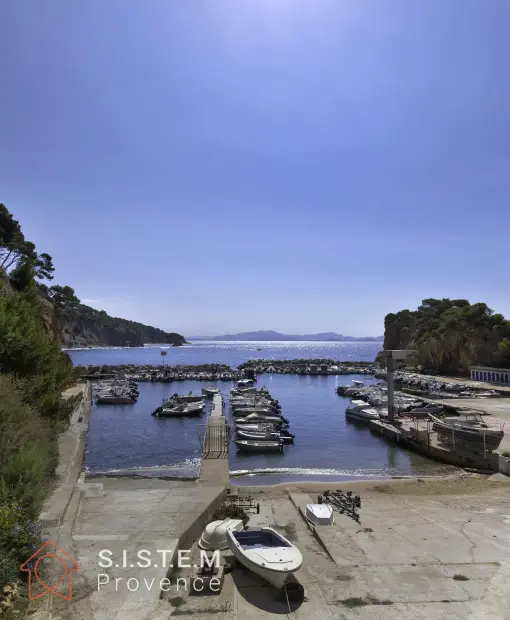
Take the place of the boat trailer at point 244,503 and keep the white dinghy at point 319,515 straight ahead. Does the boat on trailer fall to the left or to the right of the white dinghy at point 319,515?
right

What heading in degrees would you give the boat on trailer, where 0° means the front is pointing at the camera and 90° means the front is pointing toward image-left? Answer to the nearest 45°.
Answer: approximately 315°

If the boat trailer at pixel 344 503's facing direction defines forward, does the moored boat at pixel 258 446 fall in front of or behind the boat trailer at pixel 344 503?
behind

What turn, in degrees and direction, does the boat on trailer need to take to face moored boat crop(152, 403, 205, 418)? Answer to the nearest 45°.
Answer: approximately 135° to its left
